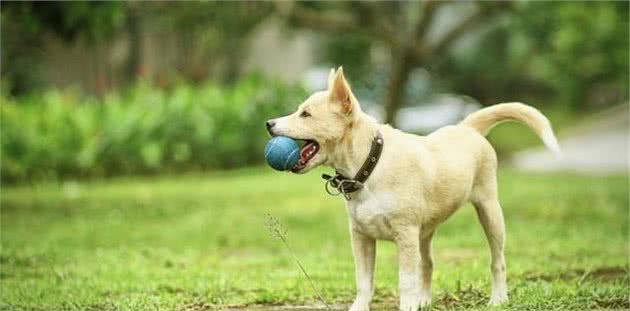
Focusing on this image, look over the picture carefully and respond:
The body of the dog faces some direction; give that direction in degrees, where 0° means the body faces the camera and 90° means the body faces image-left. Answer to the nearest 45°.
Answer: approximately 45°

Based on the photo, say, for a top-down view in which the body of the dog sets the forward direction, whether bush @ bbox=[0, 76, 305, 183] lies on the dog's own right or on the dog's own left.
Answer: on the dog's own right

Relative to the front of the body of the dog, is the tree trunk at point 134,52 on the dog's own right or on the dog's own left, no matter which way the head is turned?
on the dog's own right
